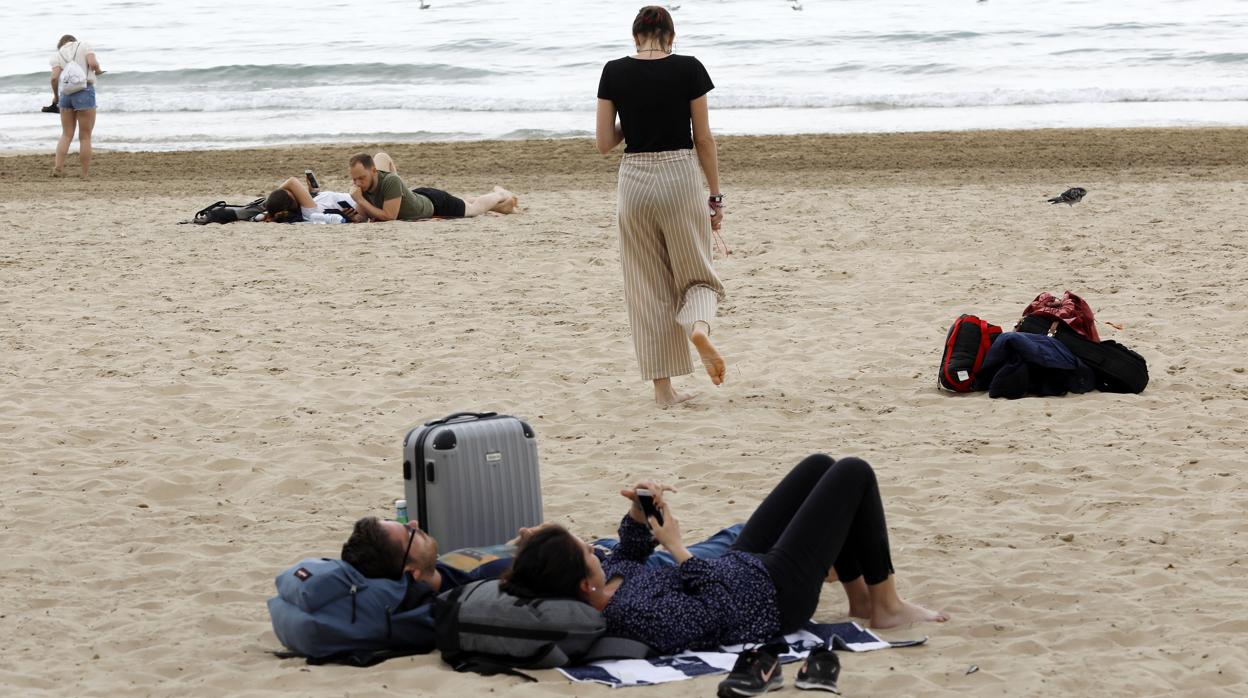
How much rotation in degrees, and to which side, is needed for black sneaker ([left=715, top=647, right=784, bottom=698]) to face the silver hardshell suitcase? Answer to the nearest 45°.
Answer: approximately 90° to its right

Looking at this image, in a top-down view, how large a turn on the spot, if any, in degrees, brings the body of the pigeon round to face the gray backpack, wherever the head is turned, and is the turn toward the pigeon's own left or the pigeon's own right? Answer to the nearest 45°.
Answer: approximately 90° to the pigeon's own right

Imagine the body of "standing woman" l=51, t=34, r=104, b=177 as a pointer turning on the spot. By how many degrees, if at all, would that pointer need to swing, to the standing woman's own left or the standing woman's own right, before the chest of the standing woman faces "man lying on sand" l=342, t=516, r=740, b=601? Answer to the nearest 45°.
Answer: approximately 180°

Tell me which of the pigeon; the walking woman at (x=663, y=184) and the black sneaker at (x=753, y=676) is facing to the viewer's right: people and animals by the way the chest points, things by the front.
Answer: the pigeon

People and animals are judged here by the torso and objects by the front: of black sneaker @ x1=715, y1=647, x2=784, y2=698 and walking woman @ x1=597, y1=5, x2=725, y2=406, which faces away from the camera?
the walking woman

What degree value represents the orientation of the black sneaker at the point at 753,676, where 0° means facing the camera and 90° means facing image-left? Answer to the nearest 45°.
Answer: approximately 45°

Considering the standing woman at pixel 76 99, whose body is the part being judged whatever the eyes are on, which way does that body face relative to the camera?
away from the camera

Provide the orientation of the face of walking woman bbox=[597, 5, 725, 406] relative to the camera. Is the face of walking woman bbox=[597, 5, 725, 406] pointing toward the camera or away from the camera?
away from the camera

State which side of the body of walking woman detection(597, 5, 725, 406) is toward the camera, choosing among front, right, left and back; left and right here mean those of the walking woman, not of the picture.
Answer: back

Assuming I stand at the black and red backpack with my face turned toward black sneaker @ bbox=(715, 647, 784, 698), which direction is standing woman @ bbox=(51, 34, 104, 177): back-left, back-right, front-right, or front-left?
back-right

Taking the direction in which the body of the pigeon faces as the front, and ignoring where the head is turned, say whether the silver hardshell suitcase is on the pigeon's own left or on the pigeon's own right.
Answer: on the pigeon's own right

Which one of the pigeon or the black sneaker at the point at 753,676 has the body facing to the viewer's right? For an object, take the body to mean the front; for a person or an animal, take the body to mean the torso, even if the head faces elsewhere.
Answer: the pigeon

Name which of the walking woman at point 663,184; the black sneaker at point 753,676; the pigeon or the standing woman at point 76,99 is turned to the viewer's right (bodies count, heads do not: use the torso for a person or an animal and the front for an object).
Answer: the pigeon
